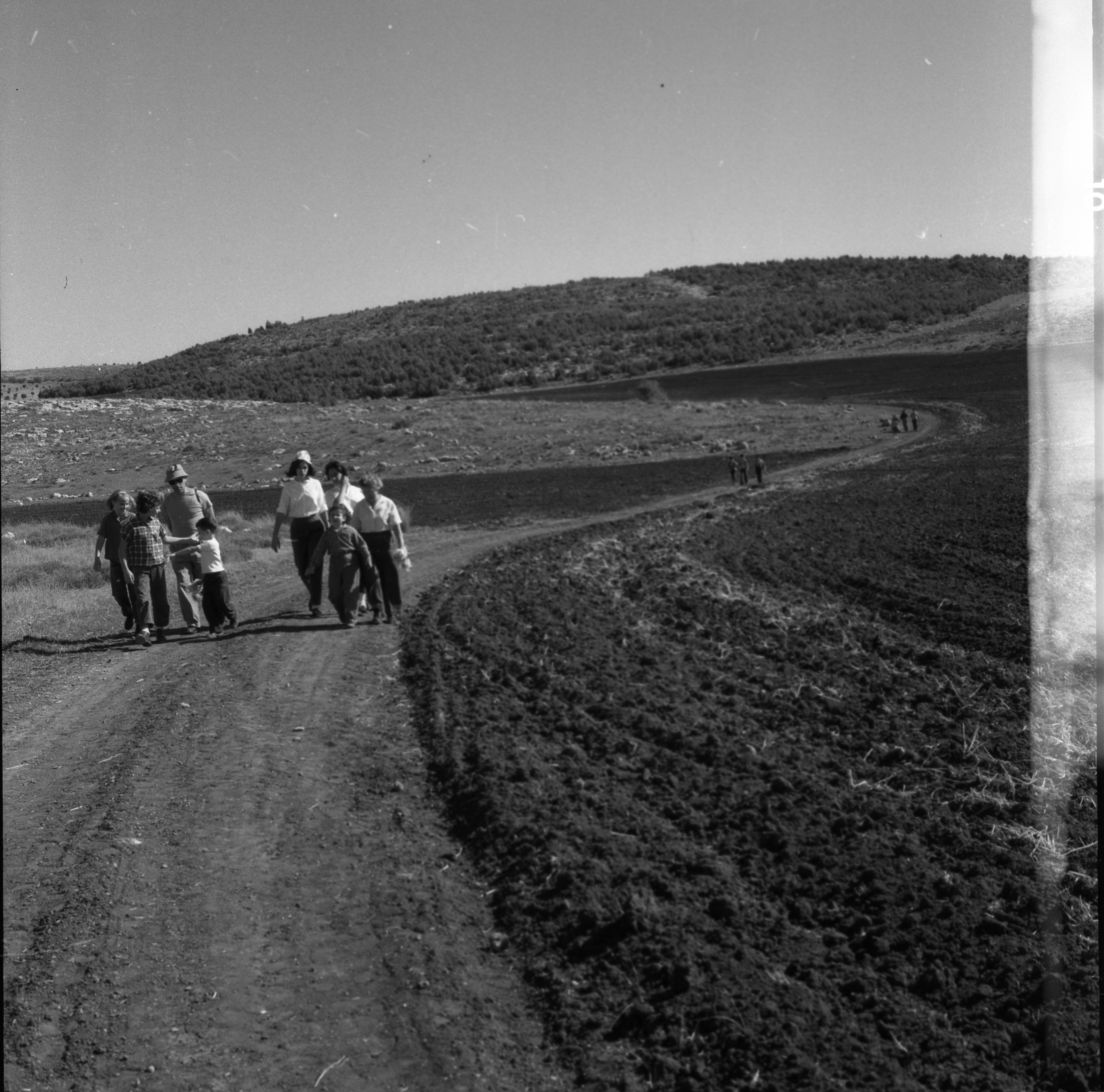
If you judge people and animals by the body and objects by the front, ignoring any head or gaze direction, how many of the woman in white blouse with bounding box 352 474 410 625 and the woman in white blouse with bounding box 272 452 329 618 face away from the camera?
0

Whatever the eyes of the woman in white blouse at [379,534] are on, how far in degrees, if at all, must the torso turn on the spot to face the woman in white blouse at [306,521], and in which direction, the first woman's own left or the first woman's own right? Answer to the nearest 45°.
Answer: approximately 90° to the first woman's own right

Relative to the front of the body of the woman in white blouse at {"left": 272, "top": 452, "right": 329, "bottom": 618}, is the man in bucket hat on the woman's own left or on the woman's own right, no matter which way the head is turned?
on the woman's own right

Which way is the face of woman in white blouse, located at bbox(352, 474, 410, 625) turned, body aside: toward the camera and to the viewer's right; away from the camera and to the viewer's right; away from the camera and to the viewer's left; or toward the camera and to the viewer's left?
toward the camera and to the viewer's left

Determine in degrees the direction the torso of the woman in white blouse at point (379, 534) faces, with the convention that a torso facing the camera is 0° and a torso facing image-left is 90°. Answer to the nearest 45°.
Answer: approximately 45°

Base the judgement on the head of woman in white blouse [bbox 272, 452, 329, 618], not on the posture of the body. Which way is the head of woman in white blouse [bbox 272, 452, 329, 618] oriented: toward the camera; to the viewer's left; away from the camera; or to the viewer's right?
toward the camera

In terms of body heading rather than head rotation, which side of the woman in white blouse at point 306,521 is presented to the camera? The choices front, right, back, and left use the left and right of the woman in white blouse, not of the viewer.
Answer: front
